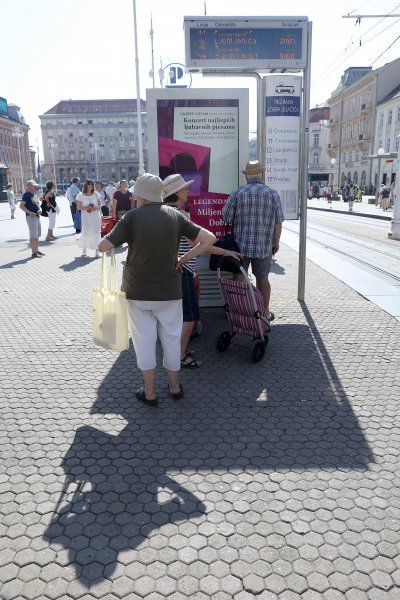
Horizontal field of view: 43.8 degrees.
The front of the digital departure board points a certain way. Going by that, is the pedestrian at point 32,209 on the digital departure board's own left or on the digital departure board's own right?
on the digital departure board's own right

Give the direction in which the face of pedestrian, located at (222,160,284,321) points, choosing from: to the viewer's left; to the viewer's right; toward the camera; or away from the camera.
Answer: away from the camera

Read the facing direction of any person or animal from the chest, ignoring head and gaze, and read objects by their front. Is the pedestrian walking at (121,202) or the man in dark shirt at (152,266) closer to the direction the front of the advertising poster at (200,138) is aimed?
the man in dark shirt

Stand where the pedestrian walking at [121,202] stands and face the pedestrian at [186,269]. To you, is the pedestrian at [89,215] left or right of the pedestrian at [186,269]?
right

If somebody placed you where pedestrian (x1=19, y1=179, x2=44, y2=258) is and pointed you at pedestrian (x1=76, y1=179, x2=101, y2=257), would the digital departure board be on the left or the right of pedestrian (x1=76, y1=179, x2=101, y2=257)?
right

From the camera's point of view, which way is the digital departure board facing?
toward the camera

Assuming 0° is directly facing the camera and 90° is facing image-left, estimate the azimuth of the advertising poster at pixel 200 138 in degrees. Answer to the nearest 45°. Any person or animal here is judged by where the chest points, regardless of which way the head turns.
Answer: approximately 0°

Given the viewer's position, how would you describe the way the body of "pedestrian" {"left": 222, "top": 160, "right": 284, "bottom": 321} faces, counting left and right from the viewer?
facing away from the viewer

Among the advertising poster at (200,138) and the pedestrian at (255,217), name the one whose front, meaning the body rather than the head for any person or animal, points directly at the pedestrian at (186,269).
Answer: the advertising poster

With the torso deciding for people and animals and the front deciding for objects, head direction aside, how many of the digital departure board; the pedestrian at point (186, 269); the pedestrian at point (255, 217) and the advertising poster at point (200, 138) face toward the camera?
2

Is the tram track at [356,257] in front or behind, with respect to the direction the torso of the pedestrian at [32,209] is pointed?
in front
